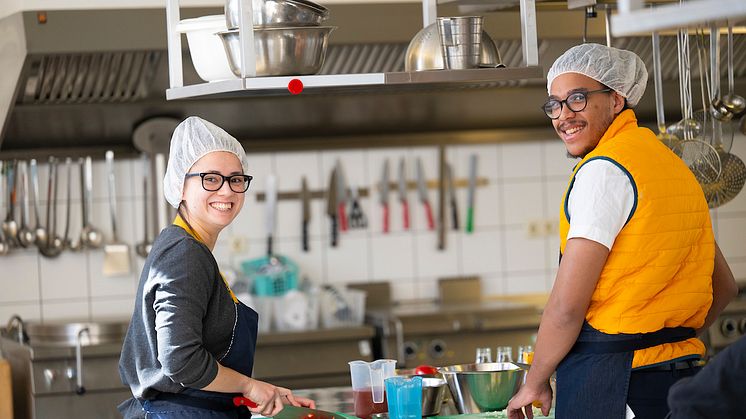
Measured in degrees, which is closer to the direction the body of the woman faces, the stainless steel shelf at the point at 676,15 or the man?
the man

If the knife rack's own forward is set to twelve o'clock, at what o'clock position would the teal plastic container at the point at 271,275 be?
The teal plastic container is roughly at 2 o'clock from the knife rack.

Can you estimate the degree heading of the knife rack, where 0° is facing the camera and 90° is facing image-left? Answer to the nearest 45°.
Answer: approximately 0°

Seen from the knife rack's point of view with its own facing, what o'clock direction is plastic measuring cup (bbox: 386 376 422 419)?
The plastic measuring cup is roughly at 12 o'clock from the knife rack.

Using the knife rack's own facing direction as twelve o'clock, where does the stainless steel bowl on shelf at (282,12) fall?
The stainless steel bowl on shelf is roughly at 12 o'clock from the knife rack.
